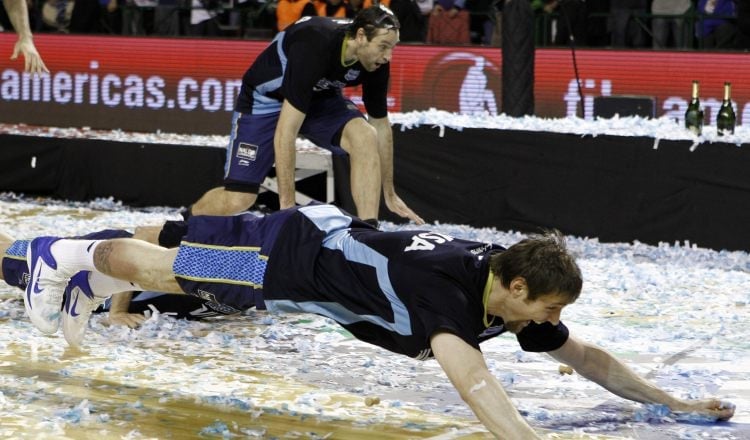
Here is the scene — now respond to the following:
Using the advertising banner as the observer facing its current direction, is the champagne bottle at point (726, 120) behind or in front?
in front

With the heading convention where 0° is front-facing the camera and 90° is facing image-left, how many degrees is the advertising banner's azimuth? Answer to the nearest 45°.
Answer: approximately 0°

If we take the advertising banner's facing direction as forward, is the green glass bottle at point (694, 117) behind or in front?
in front
